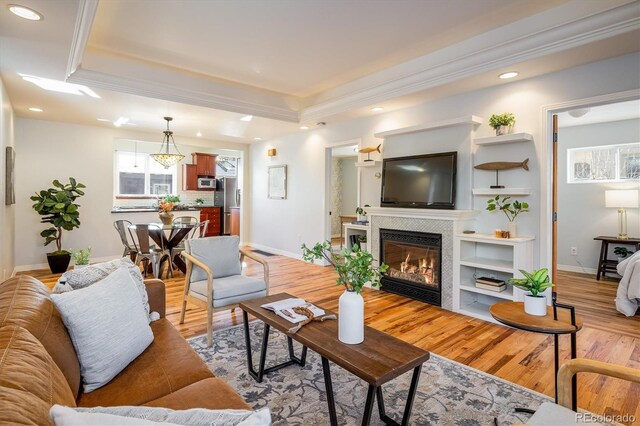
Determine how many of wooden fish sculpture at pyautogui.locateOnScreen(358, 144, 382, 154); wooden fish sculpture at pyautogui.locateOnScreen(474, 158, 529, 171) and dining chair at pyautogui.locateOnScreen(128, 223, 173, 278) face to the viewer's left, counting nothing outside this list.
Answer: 2

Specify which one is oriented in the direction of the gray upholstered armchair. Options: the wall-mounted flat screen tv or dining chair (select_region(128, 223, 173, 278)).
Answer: the wall-mounted flat screen tv

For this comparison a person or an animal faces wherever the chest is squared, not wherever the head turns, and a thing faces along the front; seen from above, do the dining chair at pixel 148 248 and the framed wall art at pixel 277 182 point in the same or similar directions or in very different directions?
very different directions

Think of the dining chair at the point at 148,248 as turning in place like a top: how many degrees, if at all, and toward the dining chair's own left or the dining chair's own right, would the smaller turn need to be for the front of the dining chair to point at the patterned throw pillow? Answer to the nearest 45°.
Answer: approximately 135° to the dining chair's own right

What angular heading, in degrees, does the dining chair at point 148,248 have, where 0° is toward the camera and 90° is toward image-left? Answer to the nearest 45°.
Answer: approximately 225°

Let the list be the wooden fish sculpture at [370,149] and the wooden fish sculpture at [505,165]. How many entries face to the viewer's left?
2

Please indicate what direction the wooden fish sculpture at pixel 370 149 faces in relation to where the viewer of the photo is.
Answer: facing to the left of the viewer

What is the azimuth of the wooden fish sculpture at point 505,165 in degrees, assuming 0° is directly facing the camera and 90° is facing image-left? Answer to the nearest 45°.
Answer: approximately 90°

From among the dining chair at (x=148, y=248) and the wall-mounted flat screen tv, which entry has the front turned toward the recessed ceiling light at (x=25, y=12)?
the wall-mounted flat screen tv
